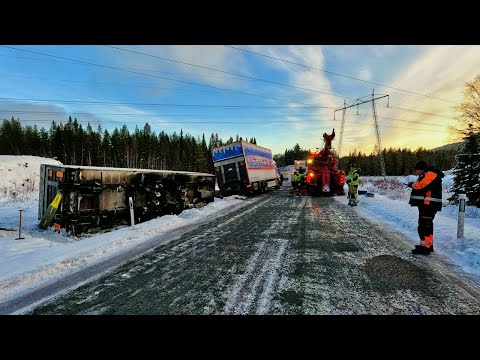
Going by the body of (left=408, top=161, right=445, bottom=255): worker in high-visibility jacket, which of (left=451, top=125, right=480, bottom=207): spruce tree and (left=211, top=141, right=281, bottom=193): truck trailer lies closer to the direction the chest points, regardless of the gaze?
the truck trailer

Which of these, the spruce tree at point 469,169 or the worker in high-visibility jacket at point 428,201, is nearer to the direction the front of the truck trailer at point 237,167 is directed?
the spruce tree

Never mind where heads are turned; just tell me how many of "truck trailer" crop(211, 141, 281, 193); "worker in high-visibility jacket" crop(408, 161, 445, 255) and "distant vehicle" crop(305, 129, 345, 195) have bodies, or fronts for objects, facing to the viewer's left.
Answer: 1

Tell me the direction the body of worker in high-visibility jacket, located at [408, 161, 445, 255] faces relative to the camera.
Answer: to the viewer's left

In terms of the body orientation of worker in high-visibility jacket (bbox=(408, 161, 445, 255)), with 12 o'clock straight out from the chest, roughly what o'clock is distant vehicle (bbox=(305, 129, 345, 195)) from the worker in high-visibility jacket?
The distant vehicle is roughly at 2 o'clock from the worker in high-visibility jacket.

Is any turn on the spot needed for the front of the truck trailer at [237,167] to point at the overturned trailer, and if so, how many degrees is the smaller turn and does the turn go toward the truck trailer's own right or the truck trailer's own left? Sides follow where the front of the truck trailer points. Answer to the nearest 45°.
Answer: approximately 135° to the truck trailer's own right

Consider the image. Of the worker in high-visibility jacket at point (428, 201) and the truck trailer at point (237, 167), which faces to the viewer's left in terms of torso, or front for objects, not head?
the worker in high-visibility jacket

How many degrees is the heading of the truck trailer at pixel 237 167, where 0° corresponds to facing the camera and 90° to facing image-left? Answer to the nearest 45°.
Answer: approximately 225°

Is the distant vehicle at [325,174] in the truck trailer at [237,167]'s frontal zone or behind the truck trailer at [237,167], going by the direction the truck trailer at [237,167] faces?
frontal zone
